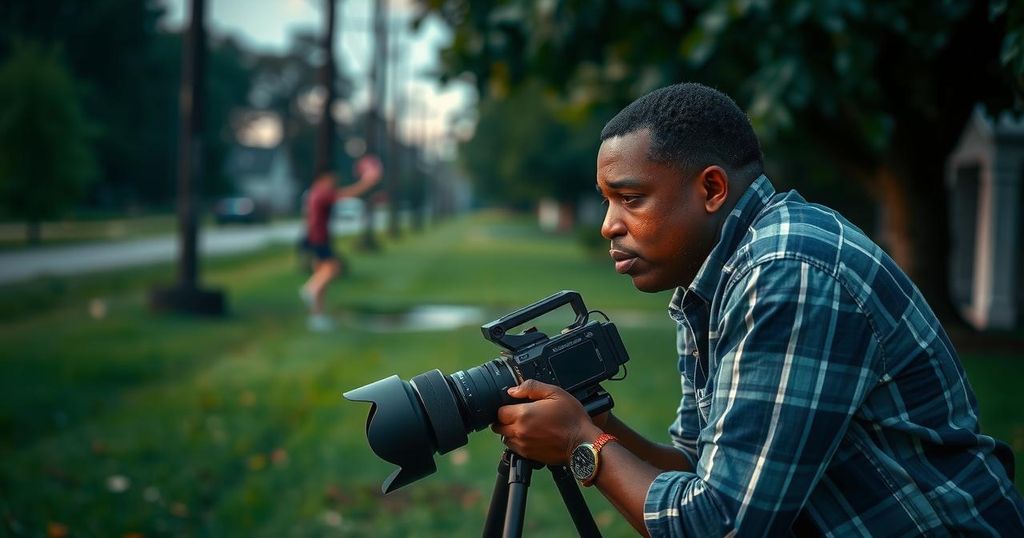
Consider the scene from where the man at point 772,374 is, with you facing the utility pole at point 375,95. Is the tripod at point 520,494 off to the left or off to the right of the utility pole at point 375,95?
left

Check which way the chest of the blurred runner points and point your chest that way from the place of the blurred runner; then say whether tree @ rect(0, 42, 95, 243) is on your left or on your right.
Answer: on your left

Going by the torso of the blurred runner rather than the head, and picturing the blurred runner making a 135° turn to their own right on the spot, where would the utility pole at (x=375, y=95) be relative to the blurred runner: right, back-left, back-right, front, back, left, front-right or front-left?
back-right

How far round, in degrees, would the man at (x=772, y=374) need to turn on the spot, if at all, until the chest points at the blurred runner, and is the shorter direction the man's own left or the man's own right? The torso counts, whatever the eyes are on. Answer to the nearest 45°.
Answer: approximately 45° to the man's own right

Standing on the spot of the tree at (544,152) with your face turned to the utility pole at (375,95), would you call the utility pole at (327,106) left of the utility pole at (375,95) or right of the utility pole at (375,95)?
left

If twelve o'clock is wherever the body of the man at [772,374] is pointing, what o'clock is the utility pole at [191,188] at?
The utility pole is roughly at 2 o'clock from the man.

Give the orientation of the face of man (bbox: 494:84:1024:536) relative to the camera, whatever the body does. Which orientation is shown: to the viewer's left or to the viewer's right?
to the viewer's left

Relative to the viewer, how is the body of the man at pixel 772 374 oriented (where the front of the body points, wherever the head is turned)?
to the viewer's left

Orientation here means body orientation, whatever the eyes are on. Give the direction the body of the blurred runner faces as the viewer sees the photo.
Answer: to the viewer's right

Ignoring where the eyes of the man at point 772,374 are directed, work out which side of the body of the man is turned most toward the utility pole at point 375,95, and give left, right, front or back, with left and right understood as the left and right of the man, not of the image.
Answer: right

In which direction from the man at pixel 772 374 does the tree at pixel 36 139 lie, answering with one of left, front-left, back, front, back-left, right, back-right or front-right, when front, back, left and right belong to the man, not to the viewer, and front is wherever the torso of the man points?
front-right

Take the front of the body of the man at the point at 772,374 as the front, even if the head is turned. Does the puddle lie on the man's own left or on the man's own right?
on the man's own right

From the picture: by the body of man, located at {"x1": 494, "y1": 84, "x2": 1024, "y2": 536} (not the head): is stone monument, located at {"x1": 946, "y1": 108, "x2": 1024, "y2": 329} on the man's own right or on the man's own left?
on the man's own right

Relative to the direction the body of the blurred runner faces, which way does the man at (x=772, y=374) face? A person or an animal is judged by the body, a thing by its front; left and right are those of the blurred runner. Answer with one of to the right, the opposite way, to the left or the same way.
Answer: the opposite way

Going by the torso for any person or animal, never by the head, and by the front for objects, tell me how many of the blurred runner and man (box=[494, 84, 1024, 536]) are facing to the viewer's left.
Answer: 1

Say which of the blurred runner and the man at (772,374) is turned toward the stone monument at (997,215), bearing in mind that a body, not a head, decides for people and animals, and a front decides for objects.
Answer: the blurred runner
